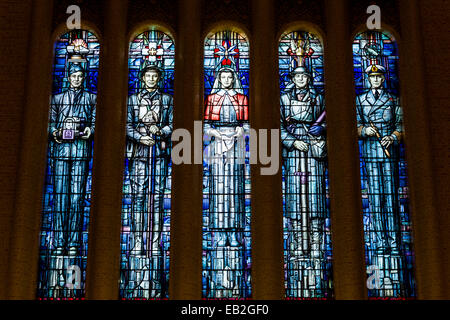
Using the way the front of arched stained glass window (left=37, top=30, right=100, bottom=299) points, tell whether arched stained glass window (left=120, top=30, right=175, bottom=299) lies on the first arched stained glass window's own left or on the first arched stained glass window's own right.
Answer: on the first arched stained glass window's own left

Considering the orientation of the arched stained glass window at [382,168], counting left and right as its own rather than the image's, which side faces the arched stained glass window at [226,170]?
right

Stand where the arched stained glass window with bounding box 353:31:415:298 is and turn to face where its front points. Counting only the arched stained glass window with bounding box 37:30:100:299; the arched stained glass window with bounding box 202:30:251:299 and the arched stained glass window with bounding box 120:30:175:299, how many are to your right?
3

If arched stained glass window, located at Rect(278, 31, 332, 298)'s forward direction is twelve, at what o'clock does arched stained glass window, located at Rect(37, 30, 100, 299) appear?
arched stained glass window, located at Rect(37, 30, 100, 299) is roughly at 3 o'clock from arched stained glass window, located at Rect(278, 31, 332, 298).

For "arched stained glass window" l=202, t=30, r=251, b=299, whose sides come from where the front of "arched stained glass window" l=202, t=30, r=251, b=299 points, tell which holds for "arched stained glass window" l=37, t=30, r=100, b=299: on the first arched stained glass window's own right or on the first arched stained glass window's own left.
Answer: on the first arched stained glass window's own right

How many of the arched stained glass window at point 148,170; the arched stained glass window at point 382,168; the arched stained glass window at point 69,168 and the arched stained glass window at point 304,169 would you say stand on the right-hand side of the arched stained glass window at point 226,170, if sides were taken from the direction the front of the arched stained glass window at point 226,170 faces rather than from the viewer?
2

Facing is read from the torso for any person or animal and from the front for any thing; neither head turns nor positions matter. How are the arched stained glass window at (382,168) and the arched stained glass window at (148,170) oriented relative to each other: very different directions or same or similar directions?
same or similar directions

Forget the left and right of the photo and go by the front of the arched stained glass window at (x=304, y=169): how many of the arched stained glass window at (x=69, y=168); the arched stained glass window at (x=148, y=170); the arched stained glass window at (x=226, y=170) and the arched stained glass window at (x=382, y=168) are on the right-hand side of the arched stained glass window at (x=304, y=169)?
3

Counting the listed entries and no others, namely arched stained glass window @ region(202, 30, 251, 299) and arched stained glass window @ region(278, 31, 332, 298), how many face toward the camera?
2

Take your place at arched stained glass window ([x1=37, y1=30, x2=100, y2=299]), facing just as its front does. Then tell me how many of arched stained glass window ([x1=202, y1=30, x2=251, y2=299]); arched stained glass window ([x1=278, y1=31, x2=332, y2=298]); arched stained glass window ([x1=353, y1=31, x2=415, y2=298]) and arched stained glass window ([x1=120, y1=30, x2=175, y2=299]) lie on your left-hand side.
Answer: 4

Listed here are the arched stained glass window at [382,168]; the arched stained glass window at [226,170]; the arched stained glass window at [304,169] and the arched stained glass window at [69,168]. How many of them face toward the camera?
4

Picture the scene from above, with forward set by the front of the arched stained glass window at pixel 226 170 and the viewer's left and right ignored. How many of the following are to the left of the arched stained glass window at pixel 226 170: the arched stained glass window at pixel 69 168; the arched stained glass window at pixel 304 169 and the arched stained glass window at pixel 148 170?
1

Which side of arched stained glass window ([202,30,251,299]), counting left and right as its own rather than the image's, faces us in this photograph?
front

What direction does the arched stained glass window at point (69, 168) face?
toward the camera
